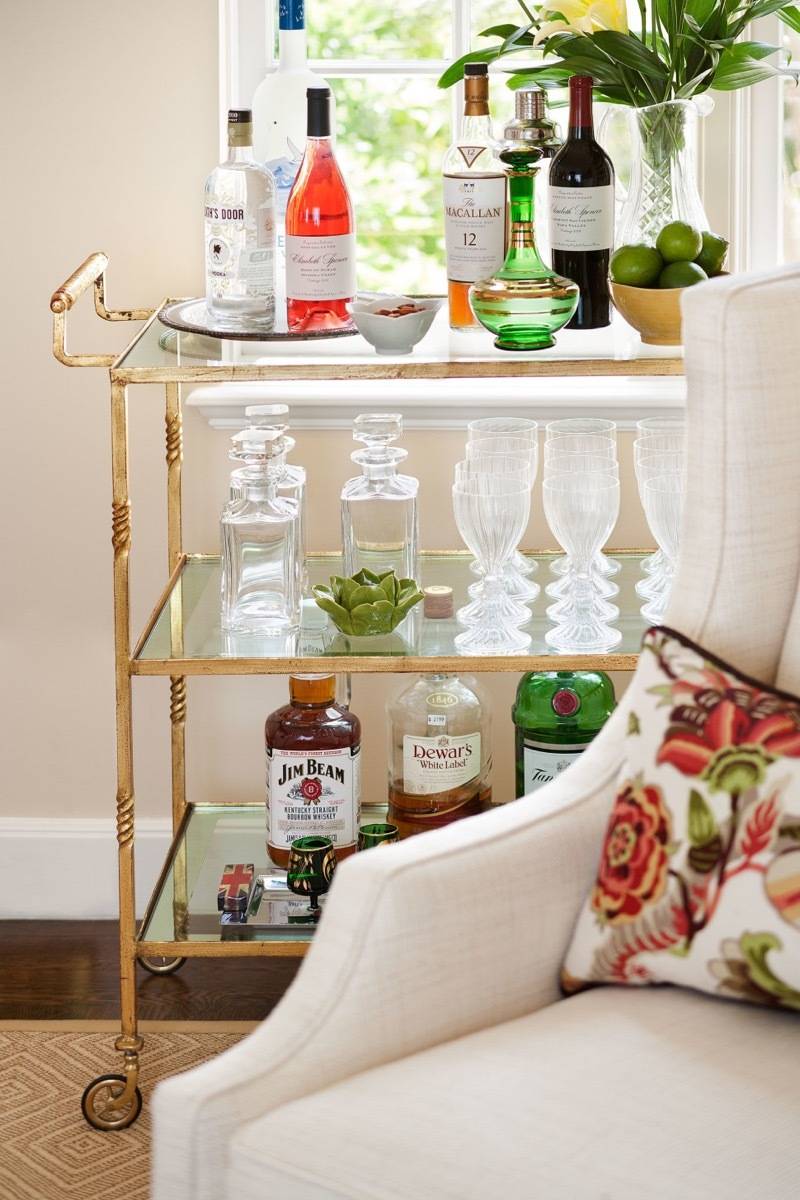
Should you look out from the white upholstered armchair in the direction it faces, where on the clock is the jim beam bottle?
The jim beam bottle is roughly at 4 o'clock from the white upholstered armchair.

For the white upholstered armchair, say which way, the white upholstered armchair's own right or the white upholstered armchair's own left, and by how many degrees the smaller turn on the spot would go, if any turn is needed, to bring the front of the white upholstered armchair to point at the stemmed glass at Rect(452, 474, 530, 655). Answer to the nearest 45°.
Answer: approximately 135° to the white upholstered armchair's own right

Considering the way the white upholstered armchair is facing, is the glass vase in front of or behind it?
behind

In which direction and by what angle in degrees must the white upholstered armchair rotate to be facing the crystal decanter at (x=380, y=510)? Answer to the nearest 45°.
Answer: approximately 135° to its right

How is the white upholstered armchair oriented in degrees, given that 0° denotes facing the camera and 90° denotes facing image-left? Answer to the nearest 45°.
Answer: approximately 45°

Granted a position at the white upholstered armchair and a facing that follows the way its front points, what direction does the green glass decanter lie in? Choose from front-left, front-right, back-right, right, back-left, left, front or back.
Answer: back-right

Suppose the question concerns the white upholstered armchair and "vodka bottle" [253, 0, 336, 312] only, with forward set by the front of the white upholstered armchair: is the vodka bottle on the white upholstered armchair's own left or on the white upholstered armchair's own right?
on the white upholstered armchair's own right

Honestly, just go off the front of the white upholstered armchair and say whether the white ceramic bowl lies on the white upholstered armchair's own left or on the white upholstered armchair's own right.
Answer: on the white upholstered armchair's own right

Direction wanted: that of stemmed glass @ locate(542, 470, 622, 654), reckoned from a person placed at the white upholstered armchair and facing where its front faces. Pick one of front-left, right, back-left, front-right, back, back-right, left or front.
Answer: back-right

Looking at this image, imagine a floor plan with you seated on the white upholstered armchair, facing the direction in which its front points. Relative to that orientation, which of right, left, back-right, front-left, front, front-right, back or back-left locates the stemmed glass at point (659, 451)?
back-right

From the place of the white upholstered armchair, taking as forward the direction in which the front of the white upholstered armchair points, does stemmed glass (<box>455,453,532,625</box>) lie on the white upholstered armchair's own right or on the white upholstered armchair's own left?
on the white upholstered armchair's own right

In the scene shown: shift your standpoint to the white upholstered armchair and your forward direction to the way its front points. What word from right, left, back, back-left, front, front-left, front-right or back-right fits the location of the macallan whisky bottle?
back-right

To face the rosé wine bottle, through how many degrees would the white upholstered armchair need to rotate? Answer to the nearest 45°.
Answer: approximately 135° to its right

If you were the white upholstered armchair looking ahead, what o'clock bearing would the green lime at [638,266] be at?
The green lime is roughly at 5 o'clock from the white upholstered armchair.

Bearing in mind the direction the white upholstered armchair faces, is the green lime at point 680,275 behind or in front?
behind

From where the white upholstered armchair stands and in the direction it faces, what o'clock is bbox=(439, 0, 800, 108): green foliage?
The green foliage is roughly at 5 o'clock from the white upholstered armchair.
